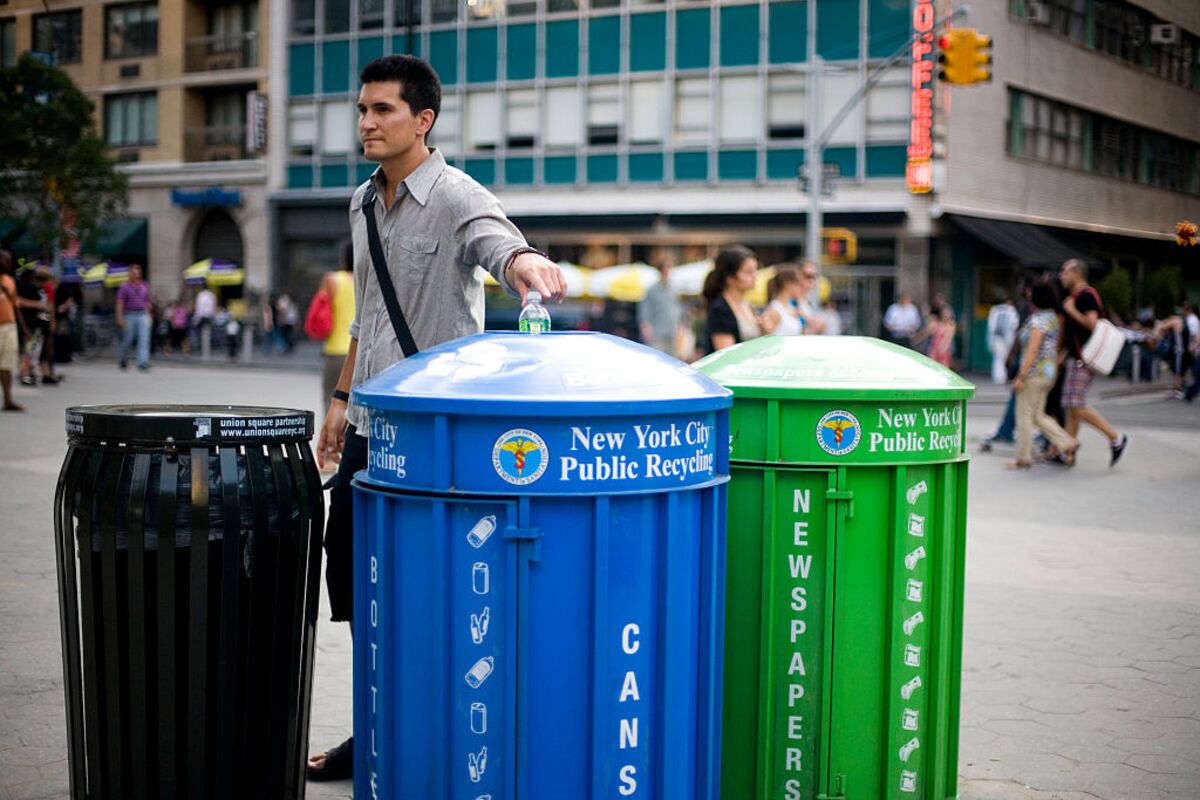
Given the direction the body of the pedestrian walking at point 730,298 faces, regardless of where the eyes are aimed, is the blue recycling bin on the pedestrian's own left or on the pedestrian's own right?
on the pedestrian's own right

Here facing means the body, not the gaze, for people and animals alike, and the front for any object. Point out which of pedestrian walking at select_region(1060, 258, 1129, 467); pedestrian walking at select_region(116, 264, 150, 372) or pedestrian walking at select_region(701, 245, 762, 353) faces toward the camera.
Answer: pedestrian walking at select_region(116, 264, 150, 372)

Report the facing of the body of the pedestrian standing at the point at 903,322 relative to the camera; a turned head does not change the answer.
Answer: toward the camera

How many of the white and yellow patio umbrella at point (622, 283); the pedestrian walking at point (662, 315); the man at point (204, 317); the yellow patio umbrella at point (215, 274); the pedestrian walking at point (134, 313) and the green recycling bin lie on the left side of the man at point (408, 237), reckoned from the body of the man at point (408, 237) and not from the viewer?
1

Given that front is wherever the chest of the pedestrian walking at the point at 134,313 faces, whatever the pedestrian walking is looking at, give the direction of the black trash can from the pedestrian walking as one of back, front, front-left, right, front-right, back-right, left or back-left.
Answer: front

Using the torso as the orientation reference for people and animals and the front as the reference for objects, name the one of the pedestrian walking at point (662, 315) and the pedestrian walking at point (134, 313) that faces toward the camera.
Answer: the pedestrian walking at point (134, 313)

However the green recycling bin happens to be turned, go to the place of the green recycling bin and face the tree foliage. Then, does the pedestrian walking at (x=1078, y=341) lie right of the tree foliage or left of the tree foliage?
right
